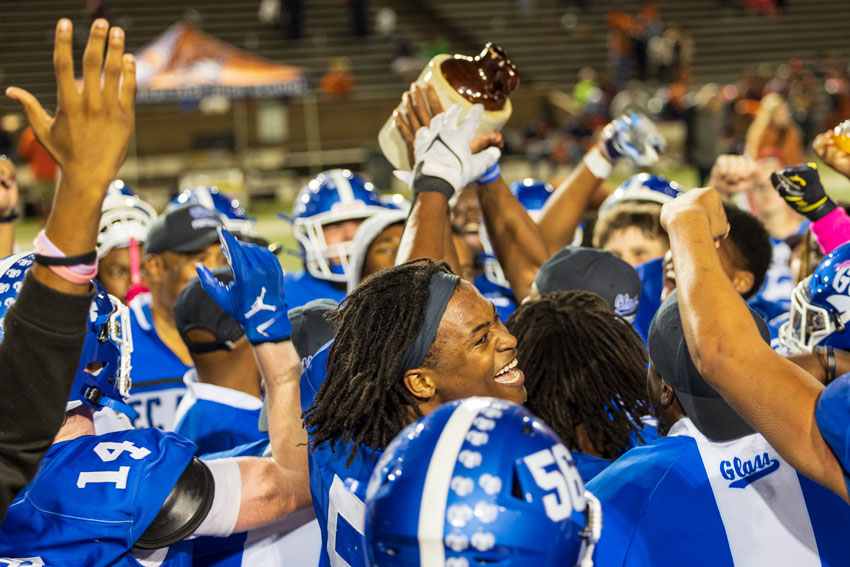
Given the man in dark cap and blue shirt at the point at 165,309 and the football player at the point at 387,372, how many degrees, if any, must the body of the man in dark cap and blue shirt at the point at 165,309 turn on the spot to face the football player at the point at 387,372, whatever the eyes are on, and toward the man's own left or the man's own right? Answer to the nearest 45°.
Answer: approximately 45° to the man's own right

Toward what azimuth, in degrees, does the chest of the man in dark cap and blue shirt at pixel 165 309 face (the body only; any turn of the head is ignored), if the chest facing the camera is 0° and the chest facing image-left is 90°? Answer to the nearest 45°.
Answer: approximately 315°

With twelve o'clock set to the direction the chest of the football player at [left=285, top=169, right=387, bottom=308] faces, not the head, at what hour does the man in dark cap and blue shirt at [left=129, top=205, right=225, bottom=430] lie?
the man in dark cap and blue shirt at [left=129, top=205, right=225, bottom=430] is roughly at 3 o'clock from the football player at [left=285, top=169, right=387, bottom=308].

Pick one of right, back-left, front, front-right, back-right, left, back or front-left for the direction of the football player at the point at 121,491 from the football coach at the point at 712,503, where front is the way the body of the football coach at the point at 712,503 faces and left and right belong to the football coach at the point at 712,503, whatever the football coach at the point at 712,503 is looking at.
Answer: front-left

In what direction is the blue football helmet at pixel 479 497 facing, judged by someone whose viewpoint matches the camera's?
facing away from the viewer and to the right of the viewer

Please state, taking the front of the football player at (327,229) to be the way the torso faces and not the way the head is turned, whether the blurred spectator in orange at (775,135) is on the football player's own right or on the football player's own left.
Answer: on the football player's own left

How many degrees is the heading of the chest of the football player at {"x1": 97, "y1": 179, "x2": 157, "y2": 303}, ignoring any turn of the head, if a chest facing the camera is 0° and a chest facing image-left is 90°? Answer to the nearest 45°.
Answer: approximately 315°

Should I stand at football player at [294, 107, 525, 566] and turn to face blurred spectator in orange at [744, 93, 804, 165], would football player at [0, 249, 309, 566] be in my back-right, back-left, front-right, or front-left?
back-left

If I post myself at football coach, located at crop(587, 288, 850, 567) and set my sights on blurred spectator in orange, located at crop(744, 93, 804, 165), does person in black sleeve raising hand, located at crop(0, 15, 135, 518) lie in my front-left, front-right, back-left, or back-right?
back-left

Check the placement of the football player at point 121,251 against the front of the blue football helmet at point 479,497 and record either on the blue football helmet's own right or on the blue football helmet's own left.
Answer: on the blue football helmet's own left

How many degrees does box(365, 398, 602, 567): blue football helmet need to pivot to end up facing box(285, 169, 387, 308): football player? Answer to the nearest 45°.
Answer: approximately 45° to its left

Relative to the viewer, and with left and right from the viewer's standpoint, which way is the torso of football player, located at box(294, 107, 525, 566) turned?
facing to the right of the viewer
